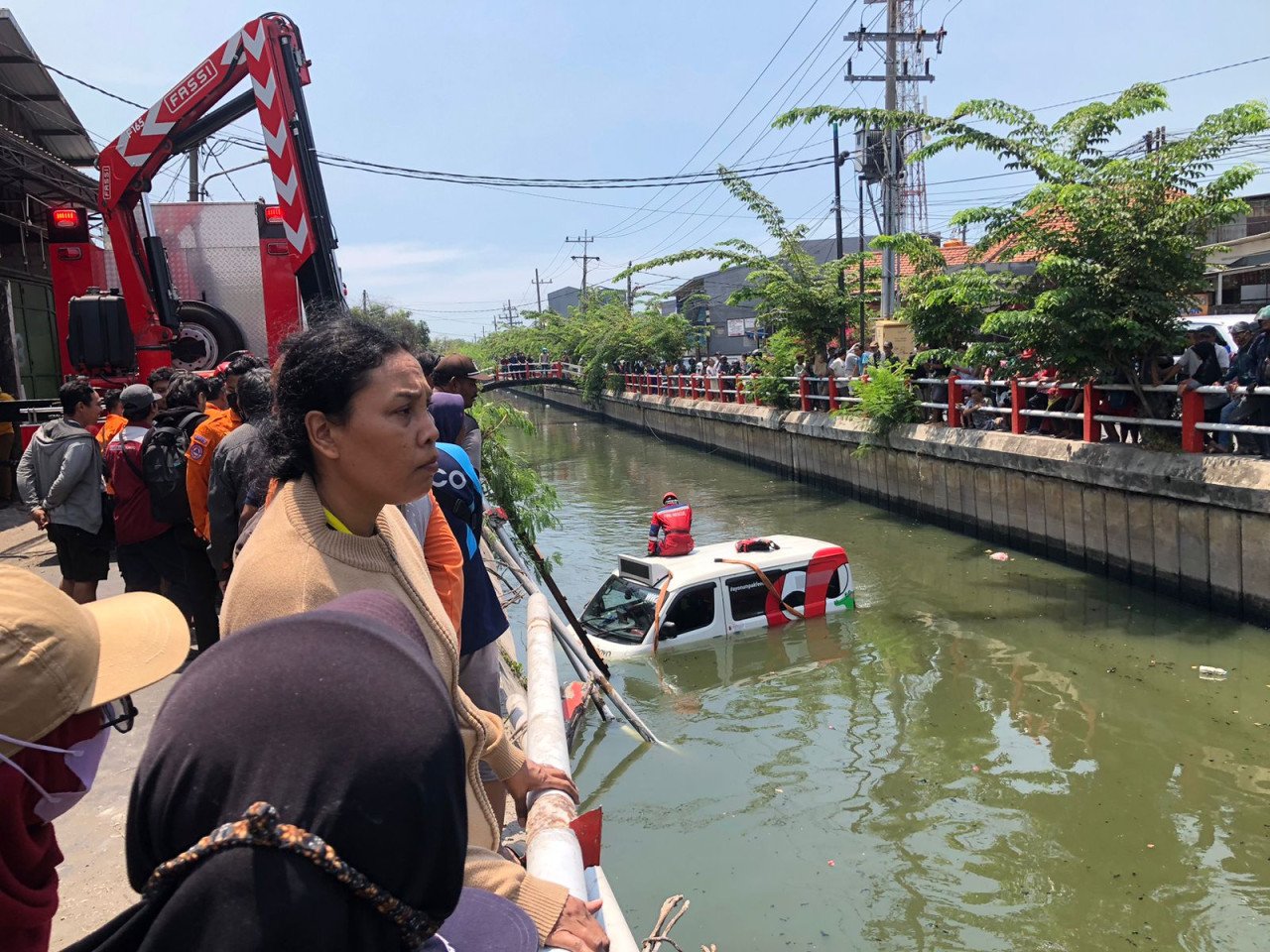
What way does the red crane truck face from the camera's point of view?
away from the camera

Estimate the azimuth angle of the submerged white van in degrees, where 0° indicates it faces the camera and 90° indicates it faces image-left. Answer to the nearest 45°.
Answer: approximately 45°

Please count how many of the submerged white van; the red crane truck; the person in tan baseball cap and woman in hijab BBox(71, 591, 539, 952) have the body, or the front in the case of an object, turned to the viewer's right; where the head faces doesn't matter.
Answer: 1

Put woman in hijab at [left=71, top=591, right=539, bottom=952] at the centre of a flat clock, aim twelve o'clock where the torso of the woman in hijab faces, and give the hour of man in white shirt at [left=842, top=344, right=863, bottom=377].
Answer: The man in white shirt is roughly at 1 o'clock from the woman in hijab.

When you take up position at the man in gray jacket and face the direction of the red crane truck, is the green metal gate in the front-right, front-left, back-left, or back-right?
front-left

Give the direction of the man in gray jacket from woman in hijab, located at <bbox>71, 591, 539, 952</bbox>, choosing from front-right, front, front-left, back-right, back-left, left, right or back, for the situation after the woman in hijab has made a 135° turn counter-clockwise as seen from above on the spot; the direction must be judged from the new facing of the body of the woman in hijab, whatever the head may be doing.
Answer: back-right

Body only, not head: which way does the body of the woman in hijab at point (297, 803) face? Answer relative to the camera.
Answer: away from the camera

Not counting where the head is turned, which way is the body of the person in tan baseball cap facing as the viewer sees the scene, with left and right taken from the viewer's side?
facing to the right of the viewer

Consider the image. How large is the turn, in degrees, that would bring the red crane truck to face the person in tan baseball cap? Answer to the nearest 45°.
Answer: approximately 180°

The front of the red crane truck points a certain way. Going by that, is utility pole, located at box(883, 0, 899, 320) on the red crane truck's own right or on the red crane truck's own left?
on the red crane truck's own right

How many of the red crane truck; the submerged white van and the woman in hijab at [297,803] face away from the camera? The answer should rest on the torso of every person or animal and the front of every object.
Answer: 2
